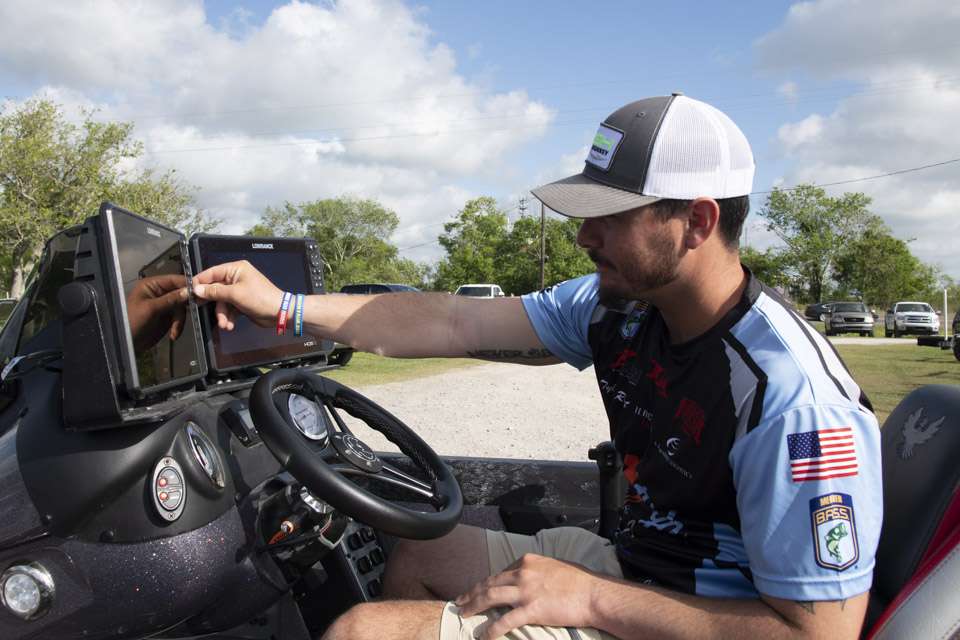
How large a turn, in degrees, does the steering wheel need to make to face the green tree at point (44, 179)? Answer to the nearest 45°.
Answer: approximately 135° to its left

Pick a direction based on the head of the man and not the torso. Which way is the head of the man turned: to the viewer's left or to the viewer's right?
to the viewer's left

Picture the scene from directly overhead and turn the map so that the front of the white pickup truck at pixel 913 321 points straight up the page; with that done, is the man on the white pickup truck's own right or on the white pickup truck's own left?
on the white pickup truck's own right

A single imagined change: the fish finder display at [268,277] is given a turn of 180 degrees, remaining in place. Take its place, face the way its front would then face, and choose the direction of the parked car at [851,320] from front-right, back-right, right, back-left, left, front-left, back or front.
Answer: right

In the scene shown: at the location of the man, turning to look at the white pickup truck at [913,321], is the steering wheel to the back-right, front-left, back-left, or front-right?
back-left

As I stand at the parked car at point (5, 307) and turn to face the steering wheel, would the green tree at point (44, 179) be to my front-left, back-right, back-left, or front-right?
back-left

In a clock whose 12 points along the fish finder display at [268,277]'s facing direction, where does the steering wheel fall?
The steering wheel is roughly at 1 o'clock from the fish finder display.

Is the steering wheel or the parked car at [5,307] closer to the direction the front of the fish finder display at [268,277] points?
the steering wheel

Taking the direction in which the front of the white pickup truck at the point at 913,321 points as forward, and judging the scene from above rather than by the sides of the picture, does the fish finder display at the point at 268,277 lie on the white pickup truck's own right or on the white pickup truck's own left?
on the white pickup truck's own right

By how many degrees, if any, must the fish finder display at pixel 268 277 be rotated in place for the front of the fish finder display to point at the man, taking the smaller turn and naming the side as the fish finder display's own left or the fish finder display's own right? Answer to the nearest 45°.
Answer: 0° — it already faces them

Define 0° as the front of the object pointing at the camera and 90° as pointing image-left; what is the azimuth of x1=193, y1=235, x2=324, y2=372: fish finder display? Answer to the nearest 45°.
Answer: approximately 315°
